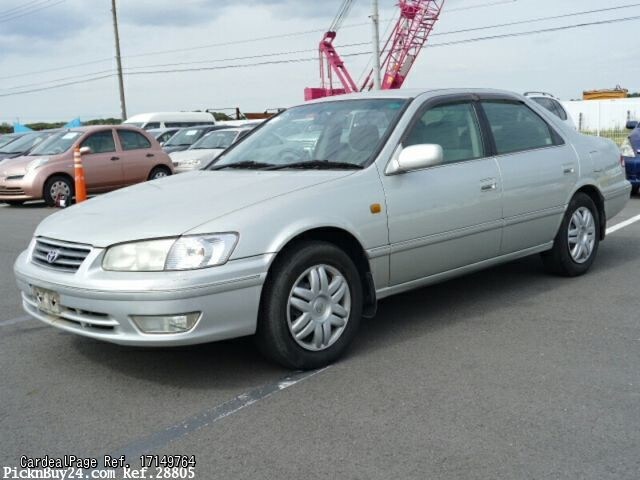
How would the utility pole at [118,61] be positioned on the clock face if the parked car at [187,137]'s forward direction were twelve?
The utility pole is roughly at 4 o'clock from the parked car.

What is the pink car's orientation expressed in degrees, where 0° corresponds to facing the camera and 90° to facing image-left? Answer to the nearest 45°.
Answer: approximately 45°

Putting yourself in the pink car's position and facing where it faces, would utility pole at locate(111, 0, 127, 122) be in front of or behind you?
behind

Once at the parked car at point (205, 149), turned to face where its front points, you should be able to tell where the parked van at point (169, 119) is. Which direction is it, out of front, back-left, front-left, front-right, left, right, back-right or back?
back-right

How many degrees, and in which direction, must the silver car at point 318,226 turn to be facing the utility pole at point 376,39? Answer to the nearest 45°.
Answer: approximately 135° to its right

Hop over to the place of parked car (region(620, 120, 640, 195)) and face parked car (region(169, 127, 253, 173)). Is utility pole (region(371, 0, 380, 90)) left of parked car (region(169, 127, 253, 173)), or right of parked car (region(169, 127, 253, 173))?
right

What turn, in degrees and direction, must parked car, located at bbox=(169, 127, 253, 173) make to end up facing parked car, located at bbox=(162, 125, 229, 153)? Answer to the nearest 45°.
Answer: approximately 135° to its right

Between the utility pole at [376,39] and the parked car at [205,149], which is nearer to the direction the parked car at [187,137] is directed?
the parked car

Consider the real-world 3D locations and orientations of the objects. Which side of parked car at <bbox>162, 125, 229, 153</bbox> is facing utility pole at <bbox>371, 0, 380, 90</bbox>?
back

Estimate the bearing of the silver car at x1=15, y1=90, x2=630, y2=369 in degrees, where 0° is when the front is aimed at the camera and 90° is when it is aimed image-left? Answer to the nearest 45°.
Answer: approximately 45°

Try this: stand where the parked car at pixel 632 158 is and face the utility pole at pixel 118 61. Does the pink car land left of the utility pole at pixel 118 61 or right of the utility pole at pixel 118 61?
left
